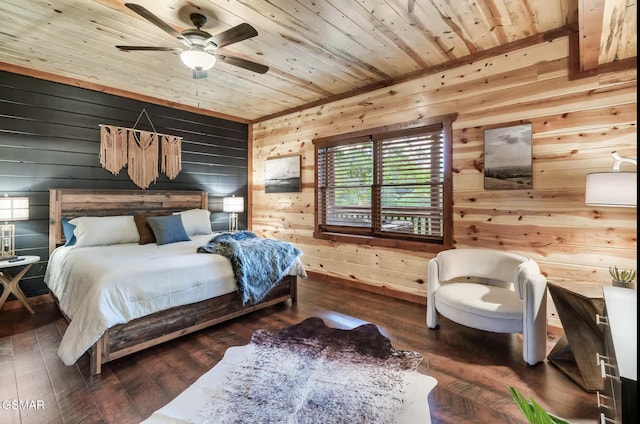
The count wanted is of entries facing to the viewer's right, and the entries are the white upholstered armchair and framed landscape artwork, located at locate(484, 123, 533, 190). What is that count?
0

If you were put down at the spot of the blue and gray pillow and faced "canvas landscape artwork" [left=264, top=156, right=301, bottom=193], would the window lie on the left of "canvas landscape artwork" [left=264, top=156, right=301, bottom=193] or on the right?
right

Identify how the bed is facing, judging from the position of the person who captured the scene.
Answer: facing the viewer and to the right of the viewer

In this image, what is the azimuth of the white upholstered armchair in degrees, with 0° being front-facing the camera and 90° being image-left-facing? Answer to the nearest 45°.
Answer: approximately 45°

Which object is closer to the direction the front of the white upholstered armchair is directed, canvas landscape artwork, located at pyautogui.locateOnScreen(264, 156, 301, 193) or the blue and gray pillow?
the blue and gray pillow

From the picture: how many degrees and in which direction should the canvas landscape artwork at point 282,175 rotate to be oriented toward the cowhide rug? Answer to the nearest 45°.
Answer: approximately 45° to its left

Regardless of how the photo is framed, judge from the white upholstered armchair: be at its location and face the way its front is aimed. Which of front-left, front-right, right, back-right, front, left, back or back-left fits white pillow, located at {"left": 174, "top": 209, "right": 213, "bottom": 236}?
front-right

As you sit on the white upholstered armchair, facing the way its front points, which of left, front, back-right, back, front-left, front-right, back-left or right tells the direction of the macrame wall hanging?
front-right

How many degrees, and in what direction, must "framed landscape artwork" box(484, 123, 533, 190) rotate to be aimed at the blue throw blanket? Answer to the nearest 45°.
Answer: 0° — it already faces it

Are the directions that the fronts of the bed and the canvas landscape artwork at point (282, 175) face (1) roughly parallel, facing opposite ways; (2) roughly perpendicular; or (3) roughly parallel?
roughly perpendicular

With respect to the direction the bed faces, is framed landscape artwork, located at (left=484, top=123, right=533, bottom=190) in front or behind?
in front

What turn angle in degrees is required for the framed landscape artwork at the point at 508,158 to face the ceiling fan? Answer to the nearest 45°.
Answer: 0° — it already faces it

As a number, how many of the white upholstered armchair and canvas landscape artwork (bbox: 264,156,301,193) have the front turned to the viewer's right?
0

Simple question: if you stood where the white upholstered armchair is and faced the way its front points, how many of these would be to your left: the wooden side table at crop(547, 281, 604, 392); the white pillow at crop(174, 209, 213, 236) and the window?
1
